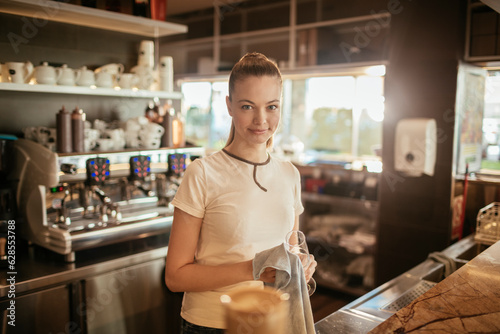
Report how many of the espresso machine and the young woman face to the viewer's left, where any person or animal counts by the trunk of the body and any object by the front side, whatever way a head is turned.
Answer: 0

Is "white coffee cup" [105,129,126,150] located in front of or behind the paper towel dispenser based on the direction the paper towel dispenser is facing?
in front

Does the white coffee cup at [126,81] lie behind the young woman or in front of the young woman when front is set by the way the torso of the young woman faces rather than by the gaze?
behind

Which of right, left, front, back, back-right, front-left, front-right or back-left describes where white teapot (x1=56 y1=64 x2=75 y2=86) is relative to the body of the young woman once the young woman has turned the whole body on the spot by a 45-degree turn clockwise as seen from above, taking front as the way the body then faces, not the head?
back-right

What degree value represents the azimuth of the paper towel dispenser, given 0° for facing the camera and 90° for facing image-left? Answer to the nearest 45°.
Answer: approximately 45°

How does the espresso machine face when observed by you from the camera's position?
facing the viewer and to the right of the viewer

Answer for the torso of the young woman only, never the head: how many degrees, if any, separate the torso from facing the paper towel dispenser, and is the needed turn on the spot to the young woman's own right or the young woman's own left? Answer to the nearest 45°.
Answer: approximately 90° to the young woman's own left

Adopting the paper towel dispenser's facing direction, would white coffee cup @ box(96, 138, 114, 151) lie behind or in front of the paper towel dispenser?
in front

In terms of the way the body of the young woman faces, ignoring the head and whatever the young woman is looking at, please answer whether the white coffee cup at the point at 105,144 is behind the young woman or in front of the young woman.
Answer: behind
